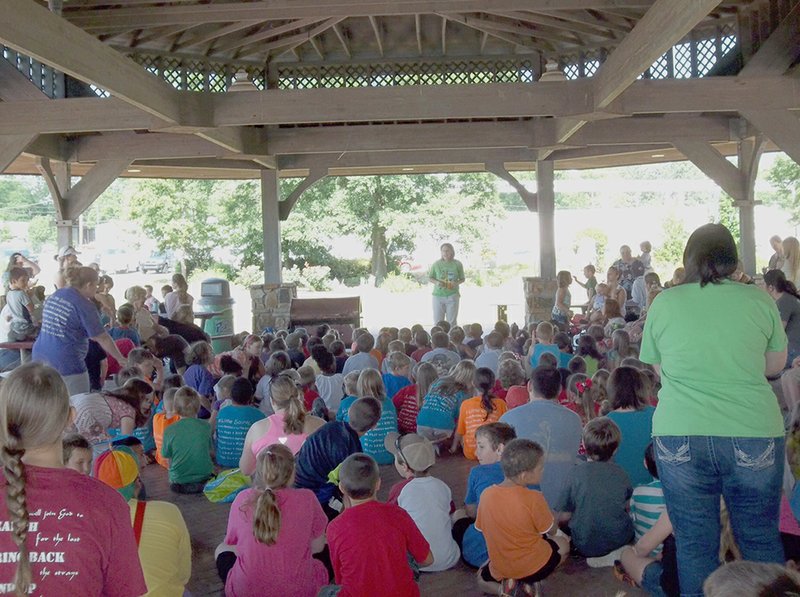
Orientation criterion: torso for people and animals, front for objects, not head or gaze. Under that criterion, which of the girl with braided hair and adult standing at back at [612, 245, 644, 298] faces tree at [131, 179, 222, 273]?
the girl with braided hair

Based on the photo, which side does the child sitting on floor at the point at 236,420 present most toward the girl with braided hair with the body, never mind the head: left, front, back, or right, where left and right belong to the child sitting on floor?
back

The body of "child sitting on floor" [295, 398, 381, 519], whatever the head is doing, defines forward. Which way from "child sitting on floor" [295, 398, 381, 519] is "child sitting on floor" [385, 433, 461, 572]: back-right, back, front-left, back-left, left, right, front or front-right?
right

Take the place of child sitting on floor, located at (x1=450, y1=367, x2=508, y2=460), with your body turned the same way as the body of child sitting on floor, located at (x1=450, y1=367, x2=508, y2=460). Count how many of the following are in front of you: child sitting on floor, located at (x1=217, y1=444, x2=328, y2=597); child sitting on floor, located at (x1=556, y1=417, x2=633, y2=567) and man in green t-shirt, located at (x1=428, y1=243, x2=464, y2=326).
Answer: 1

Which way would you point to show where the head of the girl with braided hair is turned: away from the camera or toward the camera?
away from the camera

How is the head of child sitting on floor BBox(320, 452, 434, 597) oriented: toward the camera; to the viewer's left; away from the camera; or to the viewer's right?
away from the camera

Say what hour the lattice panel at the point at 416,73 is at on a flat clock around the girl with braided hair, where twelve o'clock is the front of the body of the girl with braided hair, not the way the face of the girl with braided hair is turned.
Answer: The lattice panel is roughly at 1 o'clock from the girl with braided hair.

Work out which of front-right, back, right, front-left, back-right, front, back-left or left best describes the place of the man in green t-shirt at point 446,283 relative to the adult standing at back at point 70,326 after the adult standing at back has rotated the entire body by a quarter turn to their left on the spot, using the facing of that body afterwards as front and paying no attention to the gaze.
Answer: right

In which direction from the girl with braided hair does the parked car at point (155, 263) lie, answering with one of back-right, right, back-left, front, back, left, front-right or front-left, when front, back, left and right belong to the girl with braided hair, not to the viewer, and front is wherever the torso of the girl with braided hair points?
front

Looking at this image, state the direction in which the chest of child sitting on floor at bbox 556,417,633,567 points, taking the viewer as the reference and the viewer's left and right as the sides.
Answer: facing away from the viewer

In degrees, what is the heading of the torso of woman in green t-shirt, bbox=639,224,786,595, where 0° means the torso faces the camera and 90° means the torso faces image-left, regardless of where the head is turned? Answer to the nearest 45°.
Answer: approximately 180°

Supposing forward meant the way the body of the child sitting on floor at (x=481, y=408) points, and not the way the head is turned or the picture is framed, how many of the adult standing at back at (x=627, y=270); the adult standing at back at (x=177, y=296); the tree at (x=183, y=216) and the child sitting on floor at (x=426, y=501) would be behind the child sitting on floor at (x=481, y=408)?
1

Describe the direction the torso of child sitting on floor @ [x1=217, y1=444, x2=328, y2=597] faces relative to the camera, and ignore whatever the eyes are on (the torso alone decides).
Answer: away from the camera

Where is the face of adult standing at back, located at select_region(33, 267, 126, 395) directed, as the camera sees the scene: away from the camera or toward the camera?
away from the camera

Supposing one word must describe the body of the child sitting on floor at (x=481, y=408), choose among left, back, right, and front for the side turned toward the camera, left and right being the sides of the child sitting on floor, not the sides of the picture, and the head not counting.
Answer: back

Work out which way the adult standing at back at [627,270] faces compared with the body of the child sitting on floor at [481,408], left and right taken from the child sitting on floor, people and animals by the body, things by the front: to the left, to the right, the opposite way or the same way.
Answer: the opposite way

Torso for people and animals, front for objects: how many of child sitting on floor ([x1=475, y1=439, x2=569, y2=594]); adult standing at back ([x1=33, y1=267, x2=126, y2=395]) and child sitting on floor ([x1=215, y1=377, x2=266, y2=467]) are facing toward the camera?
0
